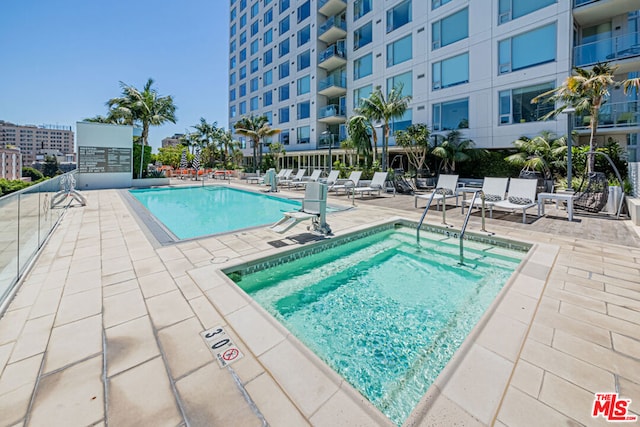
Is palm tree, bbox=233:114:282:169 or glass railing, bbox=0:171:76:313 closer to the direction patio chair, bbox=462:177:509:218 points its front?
the glass railing

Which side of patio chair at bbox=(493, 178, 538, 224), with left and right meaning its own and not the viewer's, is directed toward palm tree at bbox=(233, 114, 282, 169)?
right

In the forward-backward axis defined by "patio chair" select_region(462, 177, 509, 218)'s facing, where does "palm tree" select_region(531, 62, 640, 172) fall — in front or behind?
behind

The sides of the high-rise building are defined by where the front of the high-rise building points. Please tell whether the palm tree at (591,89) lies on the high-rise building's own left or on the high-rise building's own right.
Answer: on the high-rise building's own left

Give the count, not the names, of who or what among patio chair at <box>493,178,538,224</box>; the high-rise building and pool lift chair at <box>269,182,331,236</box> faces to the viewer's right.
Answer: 0

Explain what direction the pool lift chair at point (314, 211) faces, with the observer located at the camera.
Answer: facing the viewer and to the left of the viewer

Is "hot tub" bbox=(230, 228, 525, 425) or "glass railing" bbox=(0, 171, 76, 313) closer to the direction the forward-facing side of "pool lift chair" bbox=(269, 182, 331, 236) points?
the glass railing

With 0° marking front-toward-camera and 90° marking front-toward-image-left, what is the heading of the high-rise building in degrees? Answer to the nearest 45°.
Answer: approximately 45°

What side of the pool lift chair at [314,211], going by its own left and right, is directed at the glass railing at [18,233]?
front
